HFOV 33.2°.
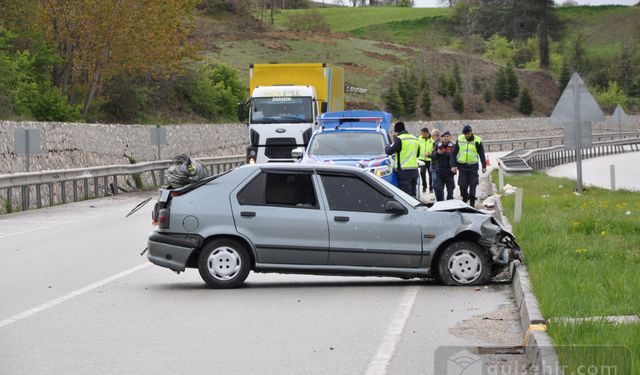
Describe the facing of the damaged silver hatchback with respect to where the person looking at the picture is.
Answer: facing to the right of the viewer

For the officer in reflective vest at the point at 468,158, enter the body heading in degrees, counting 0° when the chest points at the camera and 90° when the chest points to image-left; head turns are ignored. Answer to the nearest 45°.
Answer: approximately 0°

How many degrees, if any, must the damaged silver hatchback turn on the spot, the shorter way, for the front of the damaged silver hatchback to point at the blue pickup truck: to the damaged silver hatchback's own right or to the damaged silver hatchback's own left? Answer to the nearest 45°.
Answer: approximately 90° to the damaged silver hatchback's own left

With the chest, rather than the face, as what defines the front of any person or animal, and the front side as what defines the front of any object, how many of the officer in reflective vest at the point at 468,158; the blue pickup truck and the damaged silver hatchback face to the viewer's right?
1

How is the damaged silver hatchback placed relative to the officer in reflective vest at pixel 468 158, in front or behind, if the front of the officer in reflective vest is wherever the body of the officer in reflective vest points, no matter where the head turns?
in front

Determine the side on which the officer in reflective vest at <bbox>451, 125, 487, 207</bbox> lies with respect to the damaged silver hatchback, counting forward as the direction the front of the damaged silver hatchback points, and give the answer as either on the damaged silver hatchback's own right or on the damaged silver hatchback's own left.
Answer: on the damaged silver hatchback's own left

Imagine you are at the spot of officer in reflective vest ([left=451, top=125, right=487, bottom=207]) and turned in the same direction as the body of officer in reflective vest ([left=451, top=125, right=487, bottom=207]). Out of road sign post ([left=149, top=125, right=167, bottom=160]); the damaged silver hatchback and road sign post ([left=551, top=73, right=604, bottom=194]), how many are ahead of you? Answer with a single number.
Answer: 1

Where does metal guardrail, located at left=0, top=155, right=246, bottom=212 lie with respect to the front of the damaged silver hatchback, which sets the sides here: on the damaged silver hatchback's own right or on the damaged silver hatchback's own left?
on the damaged silver hatchback's own left

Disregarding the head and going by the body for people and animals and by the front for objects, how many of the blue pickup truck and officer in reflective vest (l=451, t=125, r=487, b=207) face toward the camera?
2
